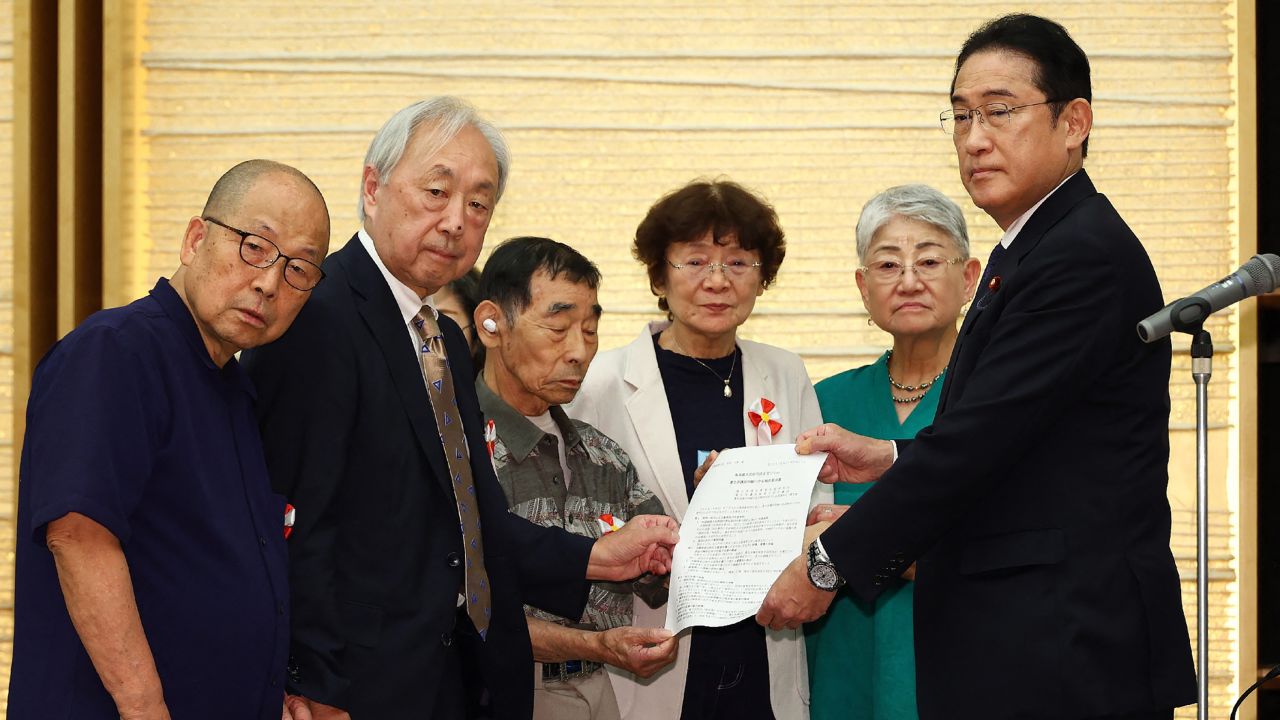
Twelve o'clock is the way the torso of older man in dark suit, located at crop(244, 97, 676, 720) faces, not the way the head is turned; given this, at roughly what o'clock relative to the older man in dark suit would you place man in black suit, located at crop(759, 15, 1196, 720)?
The man in black suit is roughly at 11 o'clock from the older man in dark suit.

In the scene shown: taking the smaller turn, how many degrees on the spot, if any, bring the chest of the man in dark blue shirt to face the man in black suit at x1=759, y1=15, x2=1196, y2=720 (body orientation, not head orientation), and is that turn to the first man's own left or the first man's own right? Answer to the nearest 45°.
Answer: approximately 45° to the first man's own left

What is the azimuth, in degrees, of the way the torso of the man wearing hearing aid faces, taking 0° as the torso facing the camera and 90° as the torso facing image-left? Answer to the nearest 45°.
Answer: approximately 315°

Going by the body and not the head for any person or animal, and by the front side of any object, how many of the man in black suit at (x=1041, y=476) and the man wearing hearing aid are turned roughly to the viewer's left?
1

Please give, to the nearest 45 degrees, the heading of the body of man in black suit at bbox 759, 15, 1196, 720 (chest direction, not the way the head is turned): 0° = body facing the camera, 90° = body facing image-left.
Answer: approximately 90°

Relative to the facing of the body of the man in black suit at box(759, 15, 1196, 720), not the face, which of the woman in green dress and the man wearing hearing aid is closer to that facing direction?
the man wearing hearing aid

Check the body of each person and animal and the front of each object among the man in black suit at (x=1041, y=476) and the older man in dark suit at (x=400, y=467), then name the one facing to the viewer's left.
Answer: the man in black suit

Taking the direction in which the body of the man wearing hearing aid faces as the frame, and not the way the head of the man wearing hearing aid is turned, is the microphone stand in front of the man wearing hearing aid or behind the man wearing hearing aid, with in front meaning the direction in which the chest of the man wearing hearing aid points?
in front
